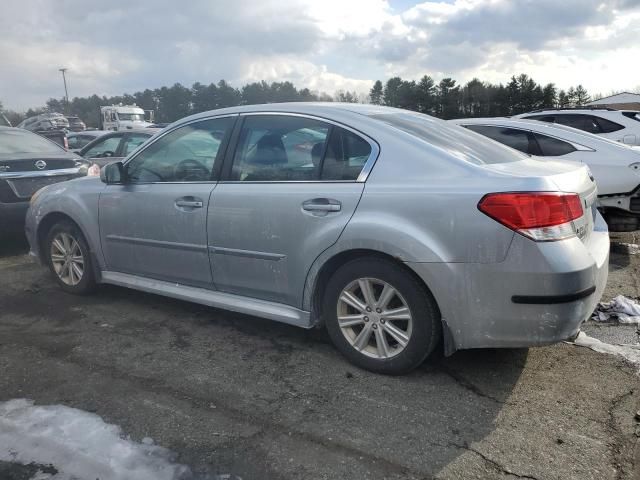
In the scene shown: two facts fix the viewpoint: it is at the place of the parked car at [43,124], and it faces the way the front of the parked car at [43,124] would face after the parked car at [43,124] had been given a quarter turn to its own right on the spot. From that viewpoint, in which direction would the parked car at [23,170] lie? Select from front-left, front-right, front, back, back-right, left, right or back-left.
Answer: front-left

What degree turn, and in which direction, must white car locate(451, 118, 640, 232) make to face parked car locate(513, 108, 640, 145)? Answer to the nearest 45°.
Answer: approximately 45° to its right

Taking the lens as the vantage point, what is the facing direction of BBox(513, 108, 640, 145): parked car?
facing away from the viewer and to the left of the viewer

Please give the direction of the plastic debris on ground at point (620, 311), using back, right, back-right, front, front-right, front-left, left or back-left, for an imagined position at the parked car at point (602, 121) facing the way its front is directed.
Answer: back-left

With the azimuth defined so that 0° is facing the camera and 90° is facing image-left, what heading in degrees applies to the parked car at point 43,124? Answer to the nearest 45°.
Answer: approximately 315°

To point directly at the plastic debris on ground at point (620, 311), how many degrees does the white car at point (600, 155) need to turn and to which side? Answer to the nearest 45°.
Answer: approximately 135° to its left

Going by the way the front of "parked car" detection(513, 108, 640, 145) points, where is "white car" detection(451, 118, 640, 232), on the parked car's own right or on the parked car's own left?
on the parked car's own left

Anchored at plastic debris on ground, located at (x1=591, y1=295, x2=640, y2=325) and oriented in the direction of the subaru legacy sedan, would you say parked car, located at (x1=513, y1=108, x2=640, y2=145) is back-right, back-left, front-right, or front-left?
back-right

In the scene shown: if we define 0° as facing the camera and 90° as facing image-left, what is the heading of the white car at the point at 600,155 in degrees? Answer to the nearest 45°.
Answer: approximately 135°

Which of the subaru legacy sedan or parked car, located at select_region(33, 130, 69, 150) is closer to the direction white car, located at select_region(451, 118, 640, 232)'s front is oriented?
the parked car

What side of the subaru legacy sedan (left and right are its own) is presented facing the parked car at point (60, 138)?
front

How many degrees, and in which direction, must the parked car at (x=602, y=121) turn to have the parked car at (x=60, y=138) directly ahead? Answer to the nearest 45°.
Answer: approximately 45° to its left

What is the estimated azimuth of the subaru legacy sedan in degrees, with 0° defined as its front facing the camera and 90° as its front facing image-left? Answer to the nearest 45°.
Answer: approximately 135°

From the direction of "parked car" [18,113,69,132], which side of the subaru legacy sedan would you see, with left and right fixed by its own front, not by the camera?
front
